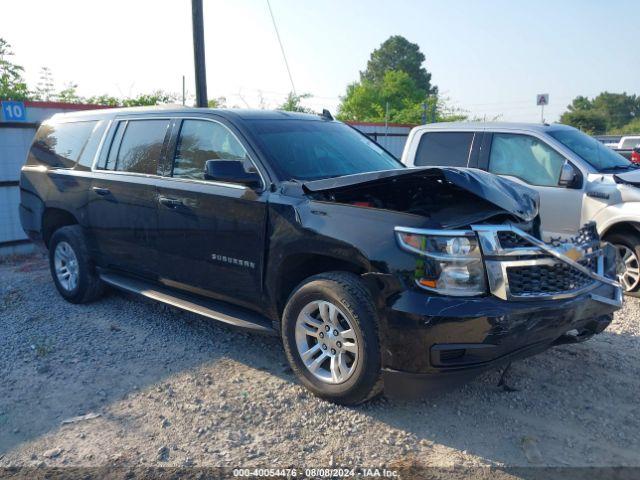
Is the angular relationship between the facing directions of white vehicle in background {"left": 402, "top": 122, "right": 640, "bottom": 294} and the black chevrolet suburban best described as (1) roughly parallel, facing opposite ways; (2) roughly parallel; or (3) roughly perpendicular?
roughly parallel

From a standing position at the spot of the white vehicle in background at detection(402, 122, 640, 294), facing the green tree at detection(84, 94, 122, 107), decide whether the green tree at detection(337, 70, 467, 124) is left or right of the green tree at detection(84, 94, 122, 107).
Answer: right

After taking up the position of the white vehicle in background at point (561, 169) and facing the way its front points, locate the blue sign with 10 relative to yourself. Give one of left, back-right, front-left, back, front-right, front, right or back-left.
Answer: back-right

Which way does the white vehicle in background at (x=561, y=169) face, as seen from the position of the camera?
facing the viewer and to the right of the viewer

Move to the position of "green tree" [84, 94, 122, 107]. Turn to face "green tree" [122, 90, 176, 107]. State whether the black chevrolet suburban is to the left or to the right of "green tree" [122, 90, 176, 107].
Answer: right

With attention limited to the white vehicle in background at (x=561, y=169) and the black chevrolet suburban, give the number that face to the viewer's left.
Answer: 0

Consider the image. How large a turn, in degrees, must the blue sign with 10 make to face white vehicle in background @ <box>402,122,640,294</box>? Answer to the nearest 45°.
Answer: approximately 45° to its left

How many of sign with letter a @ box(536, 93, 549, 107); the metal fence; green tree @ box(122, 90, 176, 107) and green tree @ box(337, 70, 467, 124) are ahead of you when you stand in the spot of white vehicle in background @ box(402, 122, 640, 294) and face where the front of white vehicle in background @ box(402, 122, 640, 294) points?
0

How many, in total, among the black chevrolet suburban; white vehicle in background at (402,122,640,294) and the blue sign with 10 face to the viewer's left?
0

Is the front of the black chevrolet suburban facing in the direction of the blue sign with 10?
no

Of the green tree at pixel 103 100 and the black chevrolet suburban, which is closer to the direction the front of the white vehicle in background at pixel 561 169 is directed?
the black chevrolet suburban

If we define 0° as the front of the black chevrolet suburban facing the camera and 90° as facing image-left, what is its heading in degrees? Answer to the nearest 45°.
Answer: approximately 315°

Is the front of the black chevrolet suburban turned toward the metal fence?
no

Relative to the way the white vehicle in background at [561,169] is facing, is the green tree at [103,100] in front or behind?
behind

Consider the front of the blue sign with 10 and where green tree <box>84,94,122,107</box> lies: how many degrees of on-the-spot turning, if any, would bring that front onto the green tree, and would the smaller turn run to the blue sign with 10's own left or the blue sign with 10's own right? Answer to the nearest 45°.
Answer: approximately 180°

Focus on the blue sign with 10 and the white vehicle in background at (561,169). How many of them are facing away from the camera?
0

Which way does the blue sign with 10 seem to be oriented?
toward the camera

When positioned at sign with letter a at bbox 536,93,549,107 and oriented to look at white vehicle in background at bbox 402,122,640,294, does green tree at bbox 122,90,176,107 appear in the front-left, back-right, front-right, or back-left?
front-right

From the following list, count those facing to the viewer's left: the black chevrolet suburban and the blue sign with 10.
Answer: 0

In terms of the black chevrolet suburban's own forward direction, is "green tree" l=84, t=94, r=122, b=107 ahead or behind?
behind

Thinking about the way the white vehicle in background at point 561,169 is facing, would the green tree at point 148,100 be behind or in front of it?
behind
